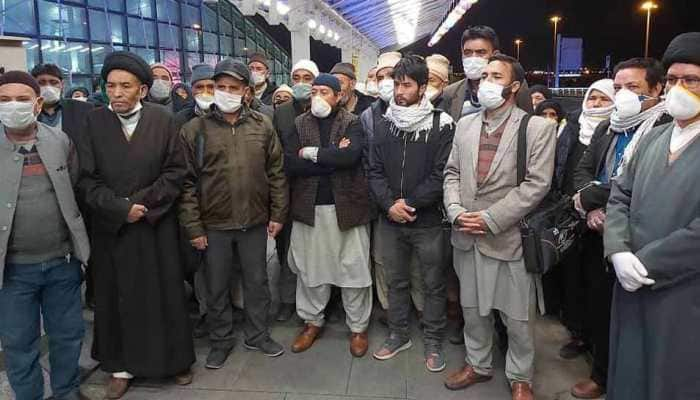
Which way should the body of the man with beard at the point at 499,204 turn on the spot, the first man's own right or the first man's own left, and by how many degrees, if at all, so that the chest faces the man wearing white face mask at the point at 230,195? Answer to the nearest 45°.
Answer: approximately 45° to the first man's own right

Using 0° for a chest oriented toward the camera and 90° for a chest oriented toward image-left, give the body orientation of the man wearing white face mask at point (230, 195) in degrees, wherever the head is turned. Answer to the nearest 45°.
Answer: approximately 0°

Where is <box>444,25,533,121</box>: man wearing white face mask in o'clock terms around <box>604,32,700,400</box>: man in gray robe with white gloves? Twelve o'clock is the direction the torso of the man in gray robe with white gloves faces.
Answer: The man wearing white face mask is roughly at 3 o'clock from the man in gray robe with white gloves.

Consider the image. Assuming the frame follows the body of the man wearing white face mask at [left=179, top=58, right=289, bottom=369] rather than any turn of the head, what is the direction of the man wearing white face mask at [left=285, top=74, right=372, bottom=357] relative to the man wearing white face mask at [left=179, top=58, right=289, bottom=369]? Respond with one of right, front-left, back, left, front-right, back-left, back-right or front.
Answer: left

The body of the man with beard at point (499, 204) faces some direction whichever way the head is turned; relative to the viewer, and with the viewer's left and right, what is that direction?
facing the viewer and to the left of the viewer

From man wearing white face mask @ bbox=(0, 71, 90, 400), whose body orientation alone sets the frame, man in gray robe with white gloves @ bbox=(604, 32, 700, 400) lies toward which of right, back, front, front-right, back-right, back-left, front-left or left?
front-left

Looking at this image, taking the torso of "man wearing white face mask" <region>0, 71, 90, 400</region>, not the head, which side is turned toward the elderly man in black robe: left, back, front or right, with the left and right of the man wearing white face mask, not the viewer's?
left

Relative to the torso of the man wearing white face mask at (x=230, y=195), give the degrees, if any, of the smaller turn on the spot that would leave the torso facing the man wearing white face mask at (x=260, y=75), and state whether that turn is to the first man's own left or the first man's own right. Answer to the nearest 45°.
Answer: approximately 180°

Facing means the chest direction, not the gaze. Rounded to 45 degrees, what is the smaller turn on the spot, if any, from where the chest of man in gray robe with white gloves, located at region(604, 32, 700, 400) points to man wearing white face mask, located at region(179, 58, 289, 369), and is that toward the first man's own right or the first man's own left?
approximately 45° to the first man's own right
